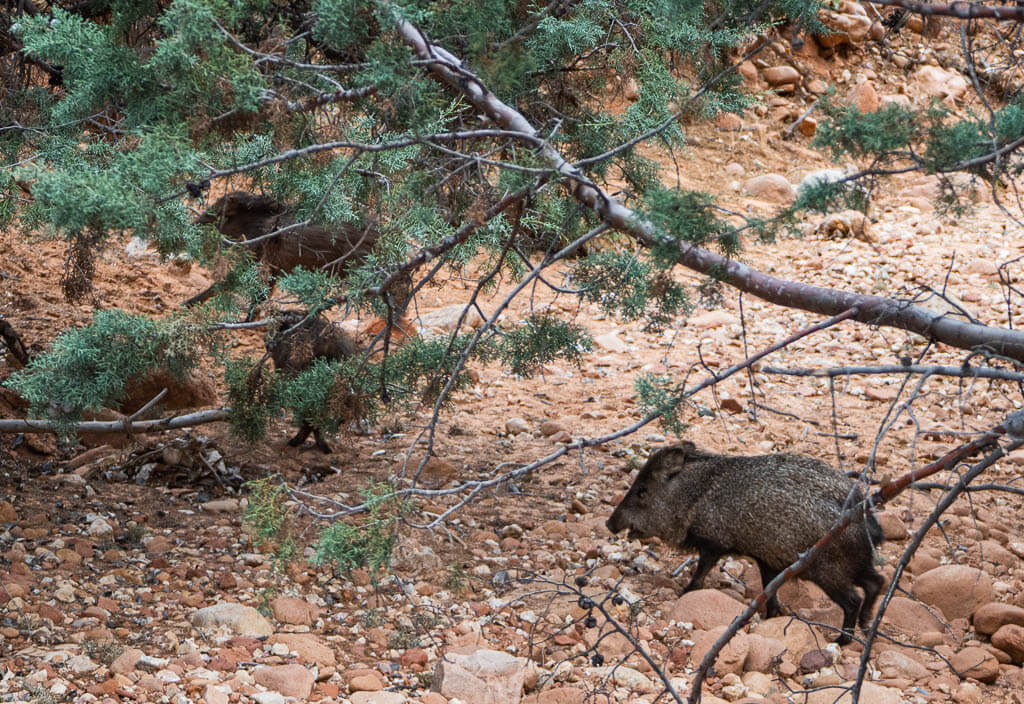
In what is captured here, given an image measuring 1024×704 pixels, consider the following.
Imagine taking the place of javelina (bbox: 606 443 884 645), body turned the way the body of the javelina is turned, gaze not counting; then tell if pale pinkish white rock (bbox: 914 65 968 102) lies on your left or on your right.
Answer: on your right

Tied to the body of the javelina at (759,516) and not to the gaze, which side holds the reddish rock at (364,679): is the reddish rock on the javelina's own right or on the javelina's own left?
on the javelina's own left

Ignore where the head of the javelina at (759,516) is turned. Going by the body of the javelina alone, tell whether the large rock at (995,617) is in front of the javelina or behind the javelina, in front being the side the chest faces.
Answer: behind

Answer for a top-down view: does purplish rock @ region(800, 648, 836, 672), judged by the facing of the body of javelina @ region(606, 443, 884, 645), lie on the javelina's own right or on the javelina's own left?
on the javelina's own left

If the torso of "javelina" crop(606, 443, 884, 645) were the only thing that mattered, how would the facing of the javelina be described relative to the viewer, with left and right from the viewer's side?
facing to the left of the viewer
